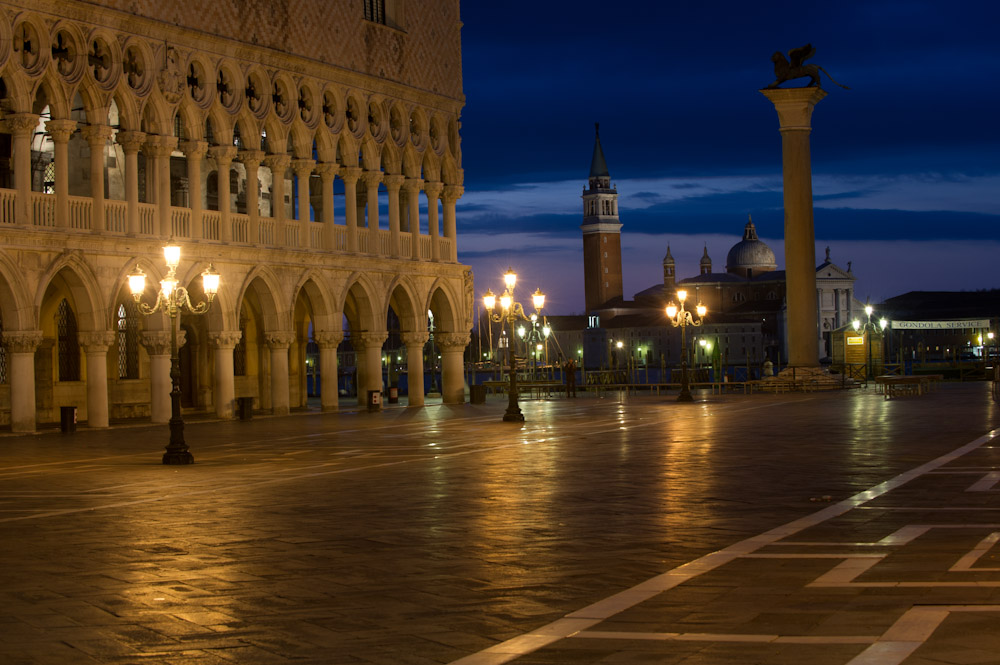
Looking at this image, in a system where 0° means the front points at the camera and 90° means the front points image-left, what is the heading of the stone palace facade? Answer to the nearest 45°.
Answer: approximately 315°

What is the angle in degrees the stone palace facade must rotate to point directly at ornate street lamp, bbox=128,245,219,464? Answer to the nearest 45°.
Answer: approximately 45° to its right

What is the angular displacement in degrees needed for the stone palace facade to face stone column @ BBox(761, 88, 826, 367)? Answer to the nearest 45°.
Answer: approximately 45° to its left
